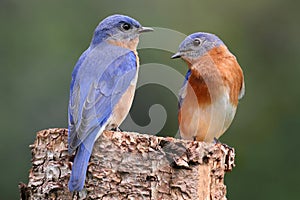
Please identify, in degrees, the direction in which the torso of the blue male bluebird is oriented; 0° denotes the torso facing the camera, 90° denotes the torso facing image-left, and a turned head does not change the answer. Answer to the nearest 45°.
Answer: approximately 225°

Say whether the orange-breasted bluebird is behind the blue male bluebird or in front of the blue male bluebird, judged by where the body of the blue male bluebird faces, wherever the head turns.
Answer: in front

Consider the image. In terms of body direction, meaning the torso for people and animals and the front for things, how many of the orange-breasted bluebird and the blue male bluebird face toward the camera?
1

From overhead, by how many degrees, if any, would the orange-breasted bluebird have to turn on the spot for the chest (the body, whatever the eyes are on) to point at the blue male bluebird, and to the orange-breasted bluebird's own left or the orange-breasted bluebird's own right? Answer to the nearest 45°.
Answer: approximately 45° to the orange-breasted bluebird's own right
